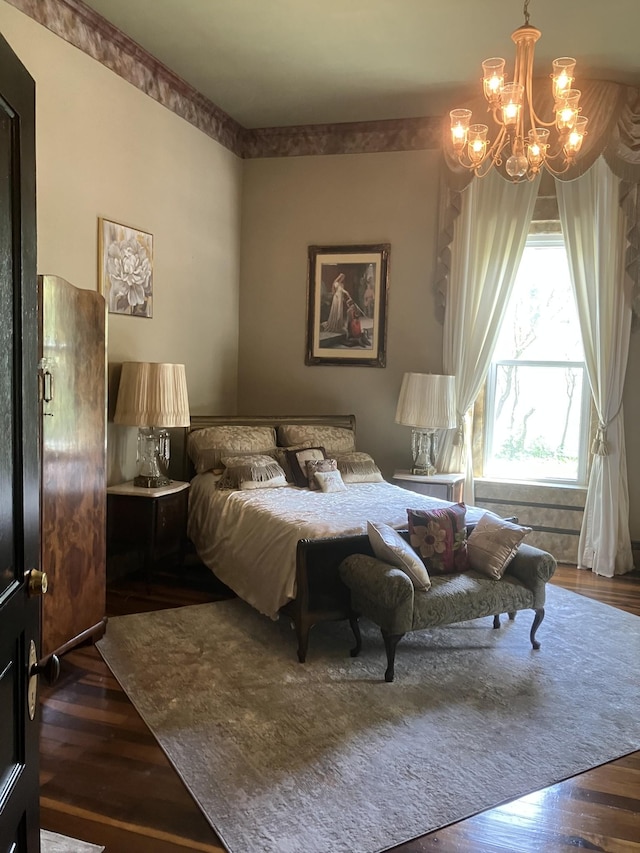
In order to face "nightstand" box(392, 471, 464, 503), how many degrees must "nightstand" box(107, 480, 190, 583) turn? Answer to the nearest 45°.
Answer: approximately 45° to its left

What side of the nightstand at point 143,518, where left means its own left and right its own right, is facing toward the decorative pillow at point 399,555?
front

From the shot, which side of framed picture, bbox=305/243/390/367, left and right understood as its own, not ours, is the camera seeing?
front

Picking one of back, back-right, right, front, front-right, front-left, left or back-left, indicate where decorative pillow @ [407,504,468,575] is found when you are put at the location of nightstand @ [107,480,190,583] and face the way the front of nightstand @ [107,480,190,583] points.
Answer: front

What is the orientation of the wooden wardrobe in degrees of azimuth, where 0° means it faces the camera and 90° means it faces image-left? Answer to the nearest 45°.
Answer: approximately 315°

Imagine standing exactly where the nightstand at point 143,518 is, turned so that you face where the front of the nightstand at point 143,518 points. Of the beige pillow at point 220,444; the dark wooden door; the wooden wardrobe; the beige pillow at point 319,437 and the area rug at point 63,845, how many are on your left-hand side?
2

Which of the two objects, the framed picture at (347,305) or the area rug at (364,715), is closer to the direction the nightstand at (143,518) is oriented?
the area rug

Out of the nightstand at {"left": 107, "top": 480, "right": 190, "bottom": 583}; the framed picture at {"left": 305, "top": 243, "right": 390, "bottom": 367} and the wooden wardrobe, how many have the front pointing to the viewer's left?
0

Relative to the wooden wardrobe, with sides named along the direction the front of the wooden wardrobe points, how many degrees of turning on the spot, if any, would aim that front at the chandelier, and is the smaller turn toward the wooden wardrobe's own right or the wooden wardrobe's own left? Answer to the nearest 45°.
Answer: approximately 45° to the wooden wardrobe's own left

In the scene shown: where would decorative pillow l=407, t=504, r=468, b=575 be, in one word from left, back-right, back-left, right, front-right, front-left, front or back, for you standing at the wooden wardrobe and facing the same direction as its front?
front-left

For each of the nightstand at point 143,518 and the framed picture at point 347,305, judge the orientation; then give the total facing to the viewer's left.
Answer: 0

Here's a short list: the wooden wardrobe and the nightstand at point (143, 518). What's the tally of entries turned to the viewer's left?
0

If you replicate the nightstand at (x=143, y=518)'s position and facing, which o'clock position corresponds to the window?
The window is roughly at 10 o'clock from the nightstand.

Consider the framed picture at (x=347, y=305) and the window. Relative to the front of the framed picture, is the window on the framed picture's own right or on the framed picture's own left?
on the framed picture's own left

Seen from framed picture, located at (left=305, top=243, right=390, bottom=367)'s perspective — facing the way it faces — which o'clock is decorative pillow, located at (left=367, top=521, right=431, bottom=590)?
The decorative pillow is roughly at 12 o'clock from the framed picture.

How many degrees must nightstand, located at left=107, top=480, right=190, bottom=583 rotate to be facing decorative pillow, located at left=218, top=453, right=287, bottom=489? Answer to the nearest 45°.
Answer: approximately 45° to its left

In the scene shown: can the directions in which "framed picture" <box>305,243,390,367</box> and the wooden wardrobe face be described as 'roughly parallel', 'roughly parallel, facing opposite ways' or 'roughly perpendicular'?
roughly perpendicular

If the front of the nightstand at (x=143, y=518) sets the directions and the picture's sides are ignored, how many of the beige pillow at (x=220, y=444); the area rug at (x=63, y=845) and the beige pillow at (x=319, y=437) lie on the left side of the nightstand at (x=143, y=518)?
2

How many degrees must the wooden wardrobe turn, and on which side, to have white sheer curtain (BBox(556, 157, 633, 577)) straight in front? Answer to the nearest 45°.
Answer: approximately 45° to its left

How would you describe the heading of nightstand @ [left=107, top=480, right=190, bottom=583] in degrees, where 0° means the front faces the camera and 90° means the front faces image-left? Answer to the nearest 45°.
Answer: approximately 315°

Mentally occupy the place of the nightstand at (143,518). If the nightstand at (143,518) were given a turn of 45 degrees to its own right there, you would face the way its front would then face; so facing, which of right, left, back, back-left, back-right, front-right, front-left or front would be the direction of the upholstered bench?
front-left
